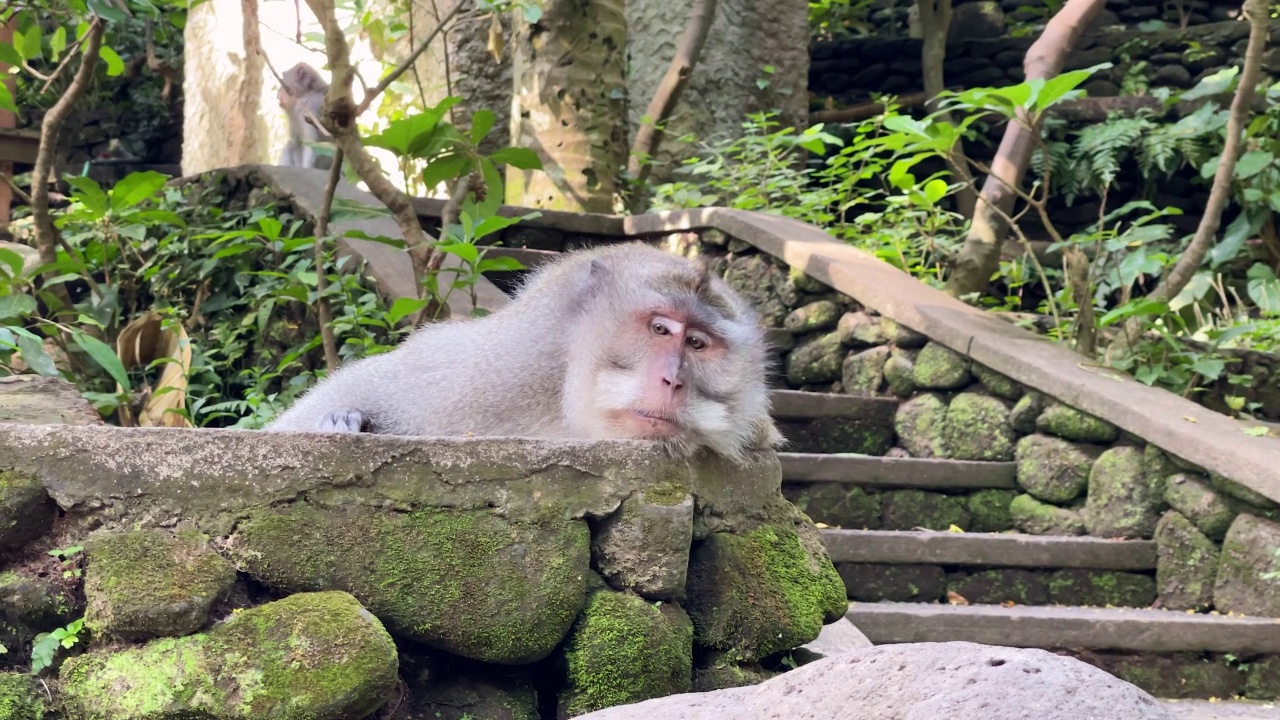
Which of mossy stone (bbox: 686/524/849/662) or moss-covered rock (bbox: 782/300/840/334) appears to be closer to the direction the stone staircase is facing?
the mossy stone

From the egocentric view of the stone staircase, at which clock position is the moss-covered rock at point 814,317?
The moss-covered rock is roughly at 5 o'clock from the stone staircase.

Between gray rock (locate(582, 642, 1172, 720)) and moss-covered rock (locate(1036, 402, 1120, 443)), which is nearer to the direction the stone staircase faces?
the gray rock

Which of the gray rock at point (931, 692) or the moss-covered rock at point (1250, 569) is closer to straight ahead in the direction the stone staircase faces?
the gray rock

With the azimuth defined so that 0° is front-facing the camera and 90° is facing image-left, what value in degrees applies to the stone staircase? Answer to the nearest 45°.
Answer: approximately 0°

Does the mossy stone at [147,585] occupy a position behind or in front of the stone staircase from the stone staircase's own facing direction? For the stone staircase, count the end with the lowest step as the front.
in front

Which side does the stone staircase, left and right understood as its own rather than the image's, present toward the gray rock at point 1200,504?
left

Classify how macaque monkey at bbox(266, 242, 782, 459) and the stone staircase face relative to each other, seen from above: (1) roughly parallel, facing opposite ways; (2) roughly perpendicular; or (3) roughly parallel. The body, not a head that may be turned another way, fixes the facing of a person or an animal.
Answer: roughly perpendicular

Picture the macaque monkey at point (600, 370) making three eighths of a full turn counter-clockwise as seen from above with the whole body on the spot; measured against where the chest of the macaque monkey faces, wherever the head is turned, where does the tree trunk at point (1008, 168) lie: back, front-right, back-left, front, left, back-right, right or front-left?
front-right

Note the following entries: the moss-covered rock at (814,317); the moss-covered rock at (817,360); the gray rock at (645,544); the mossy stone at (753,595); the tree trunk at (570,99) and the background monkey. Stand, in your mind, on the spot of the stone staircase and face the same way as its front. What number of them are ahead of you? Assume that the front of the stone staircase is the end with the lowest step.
2

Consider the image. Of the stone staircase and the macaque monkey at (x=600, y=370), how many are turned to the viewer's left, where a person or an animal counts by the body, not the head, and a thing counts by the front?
0

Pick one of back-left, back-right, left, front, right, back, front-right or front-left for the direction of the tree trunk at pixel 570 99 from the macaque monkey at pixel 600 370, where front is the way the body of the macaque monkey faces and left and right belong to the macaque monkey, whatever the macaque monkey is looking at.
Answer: back-left

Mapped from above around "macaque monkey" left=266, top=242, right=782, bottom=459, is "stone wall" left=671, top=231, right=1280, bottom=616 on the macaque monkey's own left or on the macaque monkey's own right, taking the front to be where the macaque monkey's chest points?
on the macaque monkey's own left

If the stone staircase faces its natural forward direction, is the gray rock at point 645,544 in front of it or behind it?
in front

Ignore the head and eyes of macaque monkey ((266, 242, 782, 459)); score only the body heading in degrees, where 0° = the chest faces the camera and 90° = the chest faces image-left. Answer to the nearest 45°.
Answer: approximately 315°
